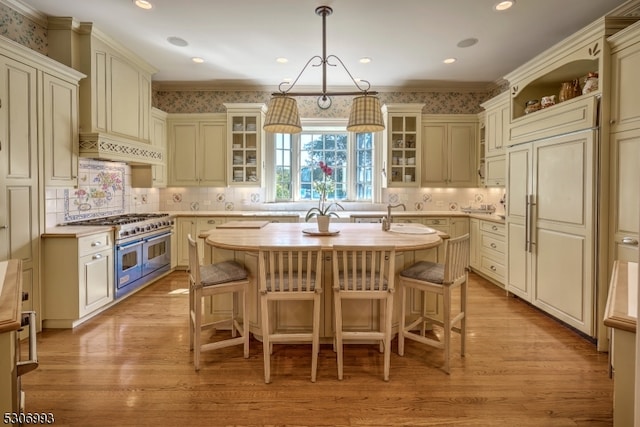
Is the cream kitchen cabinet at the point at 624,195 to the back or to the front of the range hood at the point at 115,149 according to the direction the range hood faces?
to the front

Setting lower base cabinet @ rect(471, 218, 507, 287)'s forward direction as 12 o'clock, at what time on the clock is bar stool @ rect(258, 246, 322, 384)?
The bar stool is roughly at 11 o'clock from the lower base cabinet.

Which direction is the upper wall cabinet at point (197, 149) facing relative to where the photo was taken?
toward the camera

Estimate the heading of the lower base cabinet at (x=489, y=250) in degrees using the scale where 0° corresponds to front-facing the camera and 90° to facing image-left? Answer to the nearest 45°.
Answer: approximately 45°

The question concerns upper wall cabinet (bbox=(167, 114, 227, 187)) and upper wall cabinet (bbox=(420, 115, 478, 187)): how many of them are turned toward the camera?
2

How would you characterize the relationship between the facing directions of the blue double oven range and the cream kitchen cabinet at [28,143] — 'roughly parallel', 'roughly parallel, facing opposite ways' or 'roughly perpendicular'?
roughly parallel

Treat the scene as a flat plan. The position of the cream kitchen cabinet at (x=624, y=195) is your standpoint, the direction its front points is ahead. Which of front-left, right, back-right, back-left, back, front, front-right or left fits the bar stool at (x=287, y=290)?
front

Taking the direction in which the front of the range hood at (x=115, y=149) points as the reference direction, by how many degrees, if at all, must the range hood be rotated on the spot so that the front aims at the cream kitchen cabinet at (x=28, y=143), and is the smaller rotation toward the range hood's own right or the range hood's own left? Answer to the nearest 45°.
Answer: approximately 90° to the range hood's own right

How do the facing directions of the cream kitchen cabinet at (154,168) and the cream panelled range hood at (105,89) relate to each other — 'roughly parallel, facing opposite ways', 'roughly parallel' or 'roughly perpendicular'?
roughly parallel

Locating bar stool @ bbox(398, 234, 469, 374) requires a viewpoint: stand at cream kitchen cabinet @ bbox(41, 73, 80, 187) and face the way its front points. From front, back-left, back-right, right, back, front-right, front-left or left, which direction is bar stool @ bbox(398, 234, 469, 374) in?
front

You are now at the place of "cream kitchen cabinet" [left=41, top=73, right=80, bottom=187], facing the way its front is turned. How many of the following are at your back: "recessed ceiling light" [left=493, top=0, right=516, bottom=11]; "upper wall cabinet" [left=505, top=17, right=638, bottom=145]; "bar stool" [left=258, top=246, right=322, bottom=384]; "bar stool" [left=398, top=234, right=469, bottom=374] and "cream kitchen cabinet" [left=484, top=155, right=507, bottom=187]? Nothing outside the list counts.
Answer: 0

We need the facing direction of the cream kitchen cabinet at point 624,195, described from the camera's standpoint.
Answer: facing the viewer and to the left of the viewer

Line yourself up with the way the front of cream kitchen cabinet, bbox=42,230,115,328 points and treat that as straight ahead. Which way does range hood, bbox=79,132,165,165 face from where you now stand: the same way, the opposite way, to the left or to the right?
the same way

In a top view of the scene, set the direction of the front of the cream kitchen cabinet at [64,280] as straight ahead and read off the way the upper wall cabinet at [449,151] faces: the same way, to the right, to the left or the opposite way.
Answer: to the right

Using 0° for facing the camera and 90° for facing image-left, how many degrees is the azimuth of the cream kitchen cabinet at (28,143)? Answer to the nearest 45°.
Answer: approximately 315°

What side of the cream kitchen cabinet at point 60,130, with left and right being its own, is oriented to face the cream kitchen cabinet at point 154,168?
left

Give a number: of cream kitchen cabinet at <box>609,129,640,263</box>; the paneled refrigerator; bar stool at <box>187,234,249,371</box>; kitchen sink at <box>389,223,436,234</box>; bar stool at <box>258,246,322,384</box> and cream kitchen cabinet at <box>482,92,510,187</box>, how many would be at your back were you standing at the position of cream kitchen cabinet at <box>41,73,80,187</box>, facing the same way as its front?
0

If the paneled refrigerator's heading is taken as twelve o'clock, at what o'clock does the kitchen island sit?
The kitchen island is roughly at 12 o'clock from the paneled refrigerator.

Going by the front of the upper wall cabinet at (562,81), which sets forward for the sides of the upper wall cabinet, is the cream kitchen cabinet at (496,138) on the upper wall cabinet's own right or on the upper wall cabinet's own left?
on the upper wall cabinet's own right
